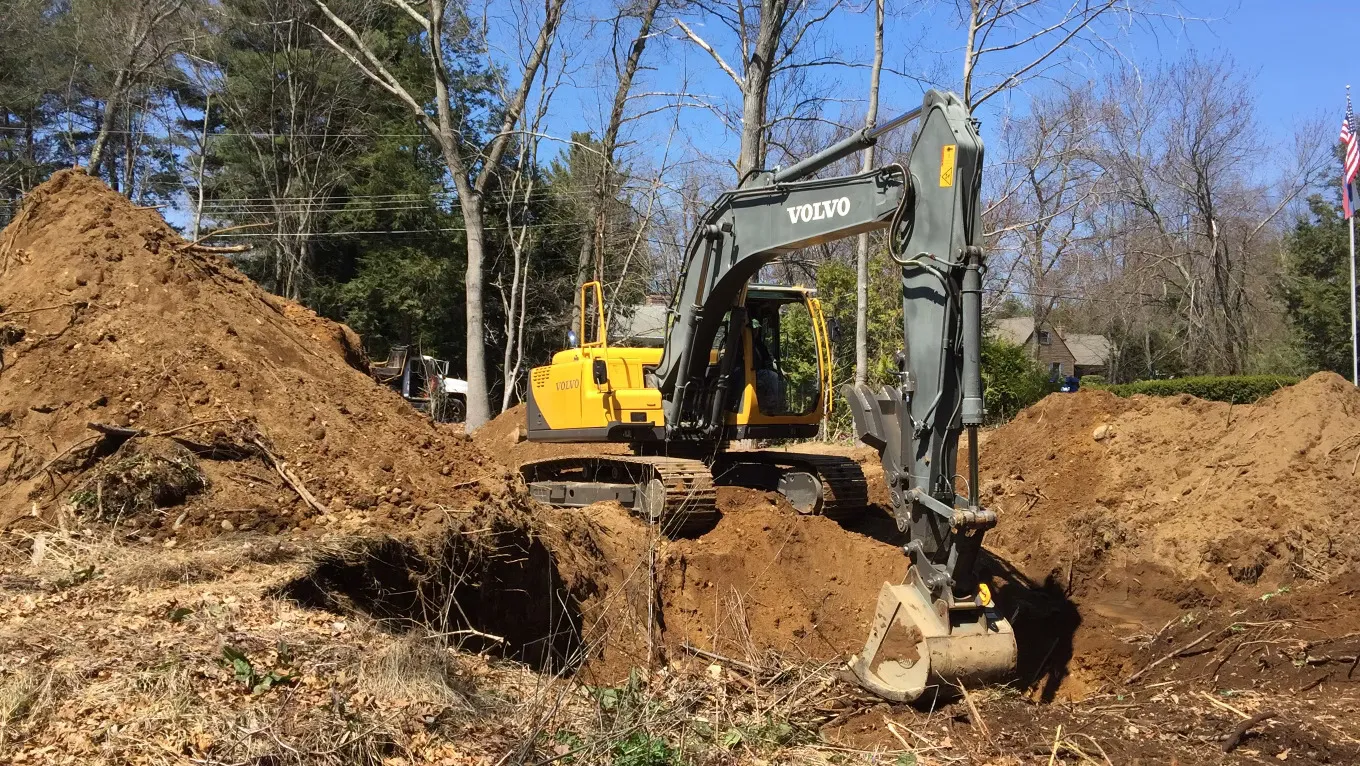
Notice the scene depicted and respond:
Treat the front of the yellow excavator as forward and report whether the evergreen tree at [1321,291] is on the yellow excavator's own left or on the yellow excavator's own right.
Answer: on the yellow excavator's own left

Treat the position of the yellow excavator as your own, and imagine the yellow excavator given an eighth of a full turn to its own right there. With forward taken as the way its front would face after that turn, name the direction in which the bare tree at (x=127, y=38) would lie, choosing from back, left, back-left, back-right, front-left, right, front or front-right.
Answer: back-right

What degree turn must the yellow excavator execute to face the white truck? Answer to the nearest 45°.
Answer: approximately 180°

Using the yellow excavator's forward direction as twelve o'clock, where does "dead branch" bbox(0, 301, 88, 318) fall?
The dead branch is roughly at 4 o'clock from the yellow excavator.

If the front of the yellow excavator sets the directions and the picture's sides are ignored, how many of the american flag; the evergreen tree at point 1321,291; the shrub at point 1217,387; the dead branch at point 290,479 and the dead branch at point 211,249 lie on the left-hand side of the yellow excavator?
3

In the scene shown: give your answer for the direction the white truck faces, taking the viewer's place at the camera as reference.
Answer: facing to the right of the viewer

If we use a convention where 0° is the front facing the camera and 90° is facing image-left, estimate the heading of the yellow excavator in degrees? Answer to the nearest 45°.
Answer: approximately 315°

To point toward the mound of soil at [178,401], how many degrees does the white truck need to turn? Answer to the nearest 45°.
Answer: approximately 90° to its right

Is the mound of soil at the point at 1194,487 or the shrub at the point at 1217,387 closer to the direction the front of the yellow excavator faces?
the mound of soil

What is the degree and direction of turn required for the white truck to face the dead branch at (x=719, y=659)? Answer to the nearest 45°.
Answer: approximately 90° to its right

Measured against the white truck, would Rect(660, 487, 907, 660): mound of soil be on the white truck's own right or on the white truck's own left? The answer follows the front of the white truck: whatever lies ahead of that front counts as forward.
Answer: on the white truck's own right
